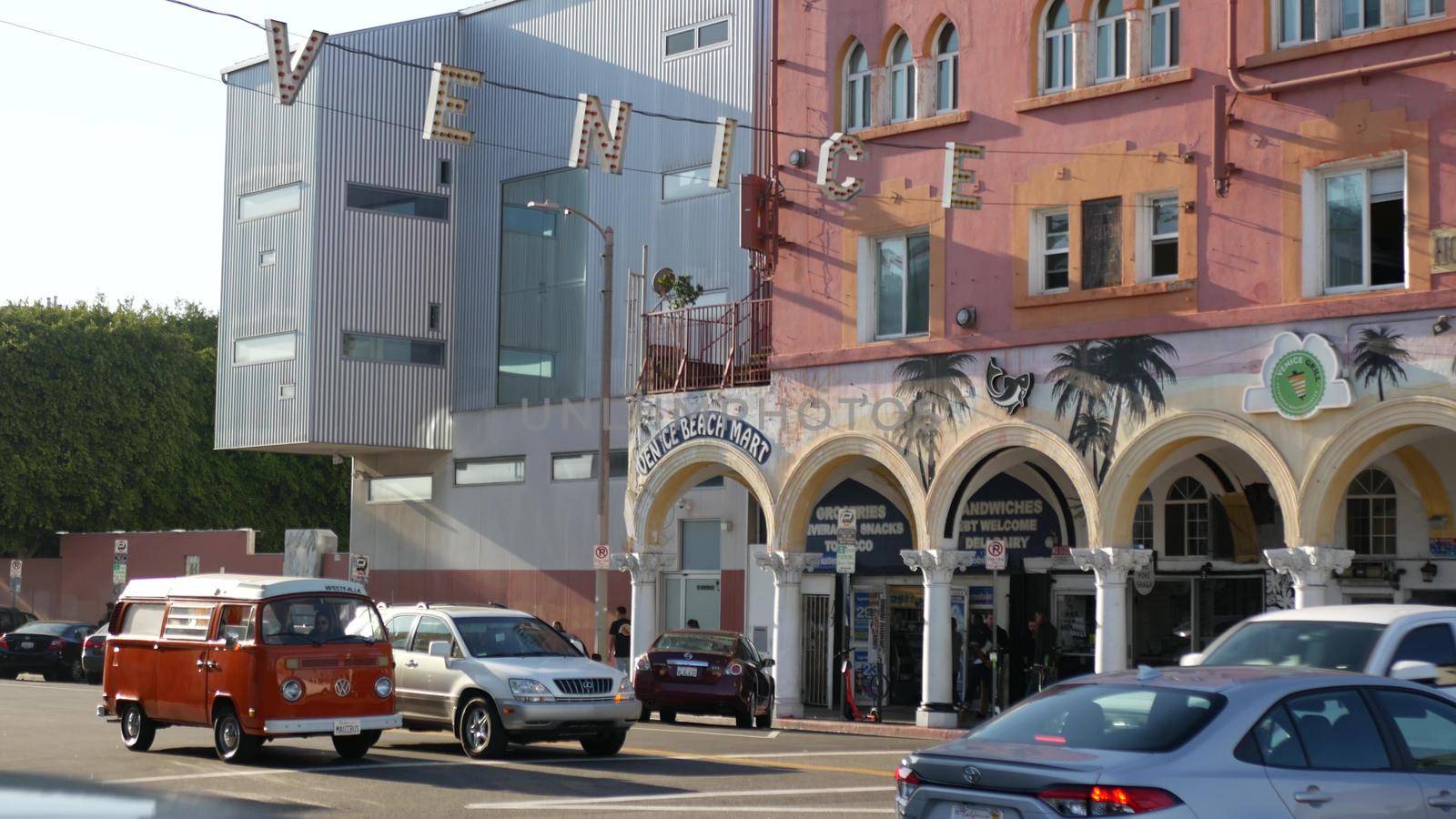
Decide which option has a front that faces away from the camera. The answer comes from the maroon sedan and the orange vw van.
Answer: the maroon sedan

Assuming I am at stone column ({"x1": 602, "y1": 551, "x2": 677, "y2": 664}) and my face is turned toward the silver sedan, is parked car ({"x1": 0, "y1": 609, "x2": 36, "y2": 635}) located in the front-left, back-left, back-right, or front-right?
back-right

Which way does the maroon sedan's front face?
away from the camera

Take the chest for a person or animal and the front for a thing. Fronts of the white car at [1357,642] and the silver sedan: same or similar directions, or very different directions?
very different directions

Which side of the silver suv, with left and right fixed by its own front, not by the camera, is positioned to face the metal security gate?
left

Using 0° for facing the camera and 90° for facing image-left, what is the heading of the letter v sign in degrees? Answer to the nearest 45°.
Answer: approximately 315°
